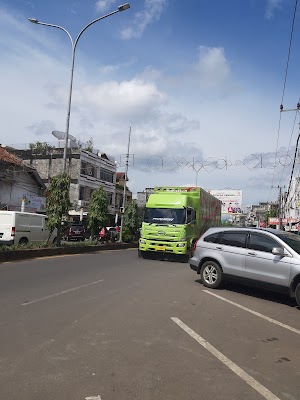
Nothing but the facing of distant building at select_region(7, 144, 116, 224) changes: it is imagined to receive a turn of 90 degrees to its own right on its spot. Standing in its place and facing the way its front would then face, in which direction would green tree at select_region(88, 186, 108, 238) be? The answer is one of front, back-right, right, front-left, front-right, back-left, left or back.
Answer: front-left

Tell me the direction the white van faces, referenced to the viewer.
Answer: facing away from the viewer and to the right of the viewer

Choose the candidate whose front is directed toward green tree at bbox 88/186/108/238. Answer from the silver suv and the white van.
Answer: the white van

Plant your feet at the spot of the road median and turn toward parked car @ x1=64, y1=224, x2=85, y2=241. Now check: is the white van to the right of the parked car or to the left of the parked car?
left

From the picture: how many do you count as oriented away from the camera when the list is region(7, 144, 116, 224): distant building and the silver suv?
0

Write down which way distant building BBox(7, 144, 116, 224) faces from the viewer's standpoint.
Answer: facing the viewer and to the right of the viewer

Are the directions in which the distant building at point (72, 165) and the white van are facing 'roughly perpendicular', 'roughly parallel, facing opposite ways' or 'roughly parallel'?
roughly perpendicular

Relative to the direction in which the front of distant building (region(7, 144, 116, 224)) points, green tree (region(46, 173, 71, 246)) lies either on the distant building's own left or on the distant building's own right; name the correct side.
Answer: on the distant building's own right

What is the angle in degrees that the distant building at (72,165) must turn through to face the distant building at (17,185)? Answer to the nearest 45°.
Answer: approximately 45° to its right
